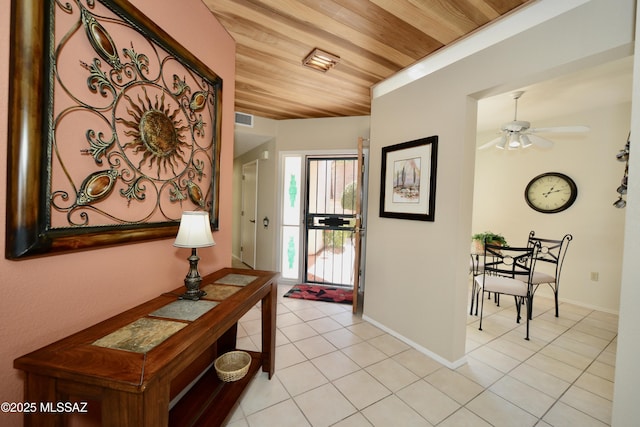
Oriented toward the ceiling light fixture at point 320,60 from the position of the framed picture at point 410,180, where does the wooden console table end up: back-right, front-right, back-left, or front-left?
front-left

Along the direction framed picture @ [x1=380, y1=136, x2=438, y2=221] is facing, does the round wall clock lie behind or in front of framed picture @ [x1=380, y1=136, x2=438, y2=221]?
behind

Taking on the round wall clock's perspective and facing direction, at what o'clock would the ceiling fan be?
The ceiling fan is roughly at 11 o'clock from the round wall clock.

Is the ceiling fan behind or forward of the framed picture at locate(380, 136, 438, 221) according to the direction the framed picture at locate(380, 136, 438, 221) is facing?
behind

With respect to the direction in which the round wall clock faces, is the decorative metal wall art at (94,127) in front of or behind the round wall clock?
in front

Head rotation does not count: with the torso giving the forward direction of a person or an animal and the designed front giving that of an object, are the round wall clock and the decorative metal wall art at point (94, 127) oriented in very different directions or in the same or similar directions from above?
very different directions

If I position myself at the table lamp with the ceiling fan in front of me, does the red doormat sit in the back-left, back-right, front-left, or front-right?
front-left

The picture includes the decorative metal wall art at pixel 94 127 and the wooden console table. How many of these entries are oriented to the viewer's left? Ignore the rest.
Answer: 0

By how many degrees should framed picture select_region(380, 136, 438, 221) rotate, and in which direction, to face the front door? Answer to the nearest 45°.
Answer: approximately 90° to its right

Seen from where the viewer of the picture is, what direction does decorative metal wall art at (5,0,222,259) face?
facing the viewer and to the right of the viewer

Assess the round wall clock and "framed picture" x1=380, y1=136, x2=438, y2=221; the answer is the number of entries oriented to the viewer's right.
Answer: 0

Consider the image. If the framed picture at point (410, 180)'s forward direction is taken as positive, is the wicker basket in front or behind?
in front

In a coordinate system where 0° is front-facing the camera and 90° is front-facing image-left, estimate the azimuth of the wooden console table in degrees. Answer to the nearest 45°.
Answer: approximately 315°

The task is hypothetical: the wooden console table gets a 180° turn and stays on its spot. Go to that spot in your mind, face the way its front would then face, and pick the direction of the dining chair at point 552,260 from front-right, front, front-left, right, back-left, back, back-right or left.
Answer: back-right
